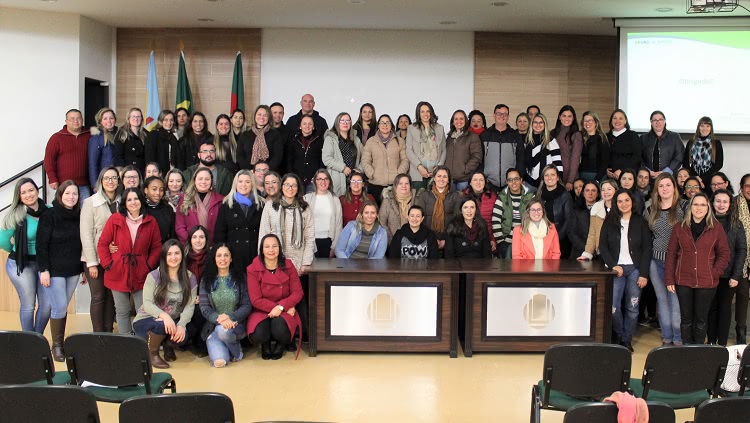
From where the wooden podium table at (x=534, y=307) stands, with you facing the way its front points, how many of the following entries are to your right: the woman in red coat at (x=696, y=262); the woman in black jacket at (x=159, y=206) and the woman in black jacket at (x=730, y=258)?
1

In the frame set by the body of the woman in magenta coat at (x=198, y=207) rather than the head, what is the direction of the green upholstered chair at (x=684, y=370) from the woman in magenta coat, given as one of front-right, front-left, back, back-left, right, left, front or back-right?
front-left

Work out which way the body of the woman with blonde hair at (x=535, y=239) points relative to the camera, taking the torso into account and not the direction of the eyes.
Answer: toward the camera

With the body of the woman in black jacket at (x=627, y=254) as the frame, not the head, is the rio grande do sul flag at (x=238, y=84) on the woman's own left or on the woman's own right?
on the woman's own right

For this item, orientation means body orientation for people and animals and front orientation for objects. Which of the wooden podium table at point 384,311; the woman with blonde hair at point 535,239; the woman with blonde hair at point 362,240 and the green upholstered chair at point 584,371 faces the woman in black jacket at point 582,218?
the green upholstered chair

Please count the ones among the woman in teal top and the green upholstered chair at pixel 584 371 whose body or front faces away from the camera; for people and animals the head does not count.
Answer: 1

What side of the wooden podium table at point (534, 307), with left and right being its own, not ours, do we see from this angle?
front

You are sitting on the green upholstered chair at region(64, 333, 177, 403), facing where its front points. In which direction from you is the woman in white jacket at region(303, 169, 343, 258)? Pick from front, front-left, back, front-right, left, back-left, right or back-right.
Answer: front

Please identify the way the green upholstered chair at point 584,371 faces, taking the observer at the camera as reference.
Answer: facing away from the viewer

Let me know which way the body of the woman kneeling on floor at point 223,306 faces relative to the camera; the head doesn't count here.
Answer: toward the camera

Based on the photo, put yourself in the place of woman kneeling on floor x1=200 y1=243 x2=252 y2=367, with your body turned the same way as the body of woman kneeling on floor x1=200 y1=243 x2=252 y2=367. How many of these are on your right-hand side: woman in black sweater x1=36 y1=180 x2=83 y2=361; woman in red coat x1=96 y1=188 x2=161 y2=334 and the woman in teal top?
3

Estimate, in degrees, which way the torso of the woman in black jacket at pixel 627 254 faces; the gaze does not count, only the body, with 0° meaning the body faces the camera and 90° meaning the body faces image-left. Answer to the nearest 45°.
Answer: approximately 0°

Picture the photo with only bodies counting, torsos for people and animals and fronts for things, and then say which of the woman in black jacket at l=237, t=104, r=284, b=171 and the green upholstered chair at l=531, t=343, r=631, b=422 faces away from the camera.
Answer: the green upholstered chair

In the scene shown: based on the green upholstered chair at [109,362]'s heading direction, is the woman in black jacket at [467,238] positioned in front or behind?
in front

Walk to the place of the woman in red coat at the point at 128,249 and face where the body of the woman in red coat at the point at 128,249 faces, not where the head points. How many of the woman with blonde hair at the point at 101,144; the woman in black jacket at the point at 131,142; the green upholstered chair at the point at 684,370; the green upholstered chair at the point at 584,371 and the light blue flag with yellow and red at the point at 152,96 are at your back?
3
